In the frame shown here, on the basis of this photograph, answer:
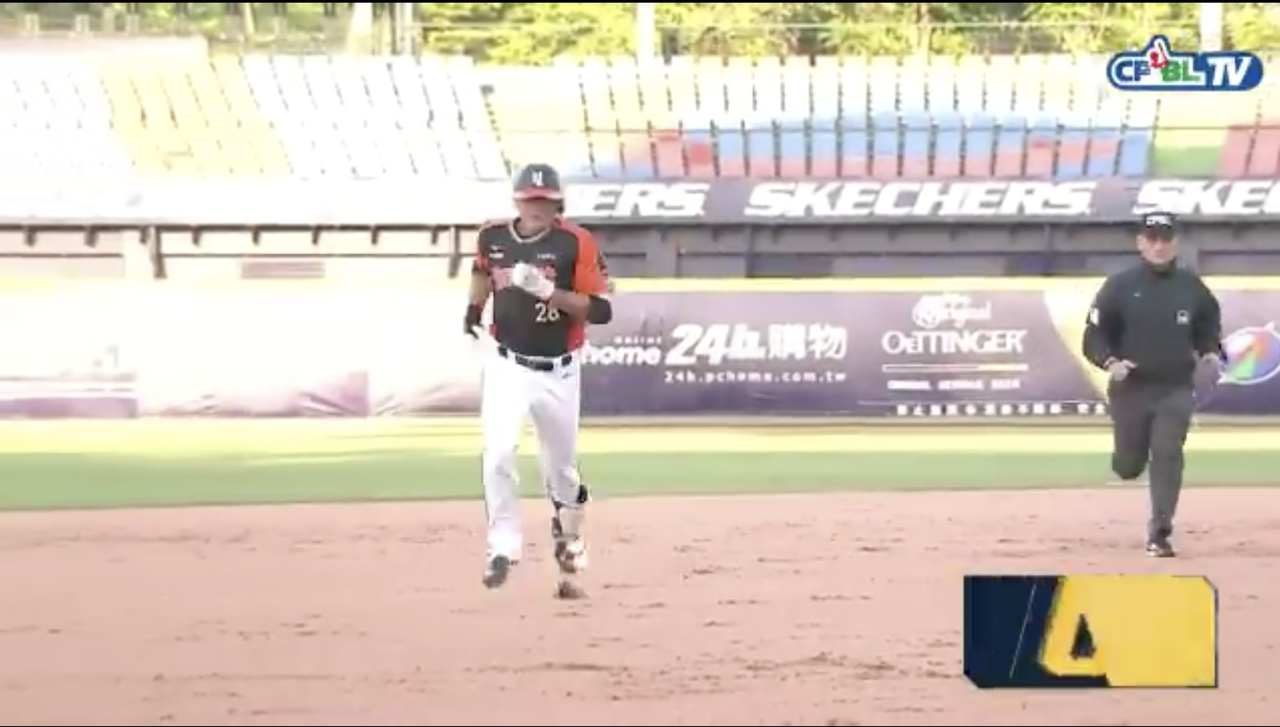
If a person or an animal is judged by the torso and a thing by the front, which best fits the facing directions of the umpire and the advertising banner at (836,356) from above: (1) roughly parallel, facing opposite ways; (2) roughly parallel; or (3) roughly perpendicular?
roughly parallel

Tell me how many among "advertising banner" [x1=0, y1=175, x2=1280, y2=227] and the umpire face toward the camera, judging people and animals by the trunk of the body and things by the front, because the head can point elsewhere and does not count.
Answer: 2

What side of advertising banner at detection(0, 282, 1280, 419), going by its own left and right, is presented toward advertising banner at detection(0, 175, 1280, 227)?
back

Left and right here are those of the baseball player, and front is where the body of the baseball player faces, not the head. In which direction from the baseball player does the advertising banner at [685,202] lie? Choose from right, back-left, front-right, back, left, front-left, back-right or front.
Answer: back

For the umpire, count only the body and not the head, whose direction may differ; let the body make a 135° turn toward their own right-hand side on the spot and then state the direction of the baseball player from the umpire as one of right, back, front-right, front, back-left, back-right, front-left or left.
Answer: left

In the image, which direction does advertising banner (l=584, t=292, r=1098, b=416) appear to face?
toward the camera

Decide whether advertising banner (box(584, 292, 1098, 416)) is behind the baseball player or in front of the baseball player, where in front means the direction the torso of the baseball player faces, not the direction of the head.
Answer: behind

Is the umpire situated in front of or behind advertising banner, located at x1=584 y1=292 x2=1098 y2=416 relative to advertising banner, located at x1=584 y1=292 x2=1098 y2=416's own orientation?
in front

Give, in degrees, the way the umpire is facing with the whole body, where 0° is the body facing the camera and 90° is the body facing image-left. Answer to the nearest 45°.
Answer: approximately 0°

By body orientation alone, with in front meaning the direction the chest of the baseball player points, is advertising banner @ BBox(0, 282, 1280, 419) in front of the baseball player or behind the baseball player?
behind

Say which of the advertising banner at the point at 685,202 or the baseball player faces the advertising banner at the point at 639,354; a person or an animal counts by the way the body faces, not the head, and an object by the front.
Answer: the advertising banner at the point at 685,202

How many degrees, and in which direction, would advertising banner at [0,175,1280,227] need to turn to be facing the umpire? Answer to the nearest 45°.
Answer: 0° — it already faces them

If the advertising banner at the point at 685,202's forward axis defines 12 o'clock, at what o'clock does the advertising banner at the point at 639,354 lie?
the advertising banner at the point at 639,354 is roughly at 12 o'clock from the advertising banner at the point at 685,202.

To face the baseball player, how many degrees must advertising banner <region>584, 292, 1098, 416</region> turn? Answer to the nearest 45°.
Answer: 0° — it already faces them

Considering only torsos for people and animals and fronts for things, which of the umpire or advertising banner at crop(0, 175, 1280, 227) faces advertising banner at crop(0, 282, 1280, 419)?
advertising banner at crop(0, 175, 1280, 227)
